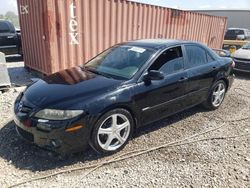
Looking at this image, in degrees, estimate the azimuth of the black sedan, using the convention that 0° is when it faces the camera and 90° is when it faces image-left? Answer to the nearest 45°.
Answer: approximately 45°

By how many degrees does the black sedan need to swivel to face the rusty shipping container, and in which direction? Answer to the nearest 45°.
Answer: approximately 135° to its right
